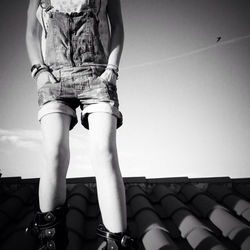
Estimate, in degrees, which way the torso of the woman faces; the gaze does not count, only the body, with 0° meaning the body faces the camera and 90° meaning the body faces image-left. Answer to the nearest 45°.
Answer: approximately 0°
